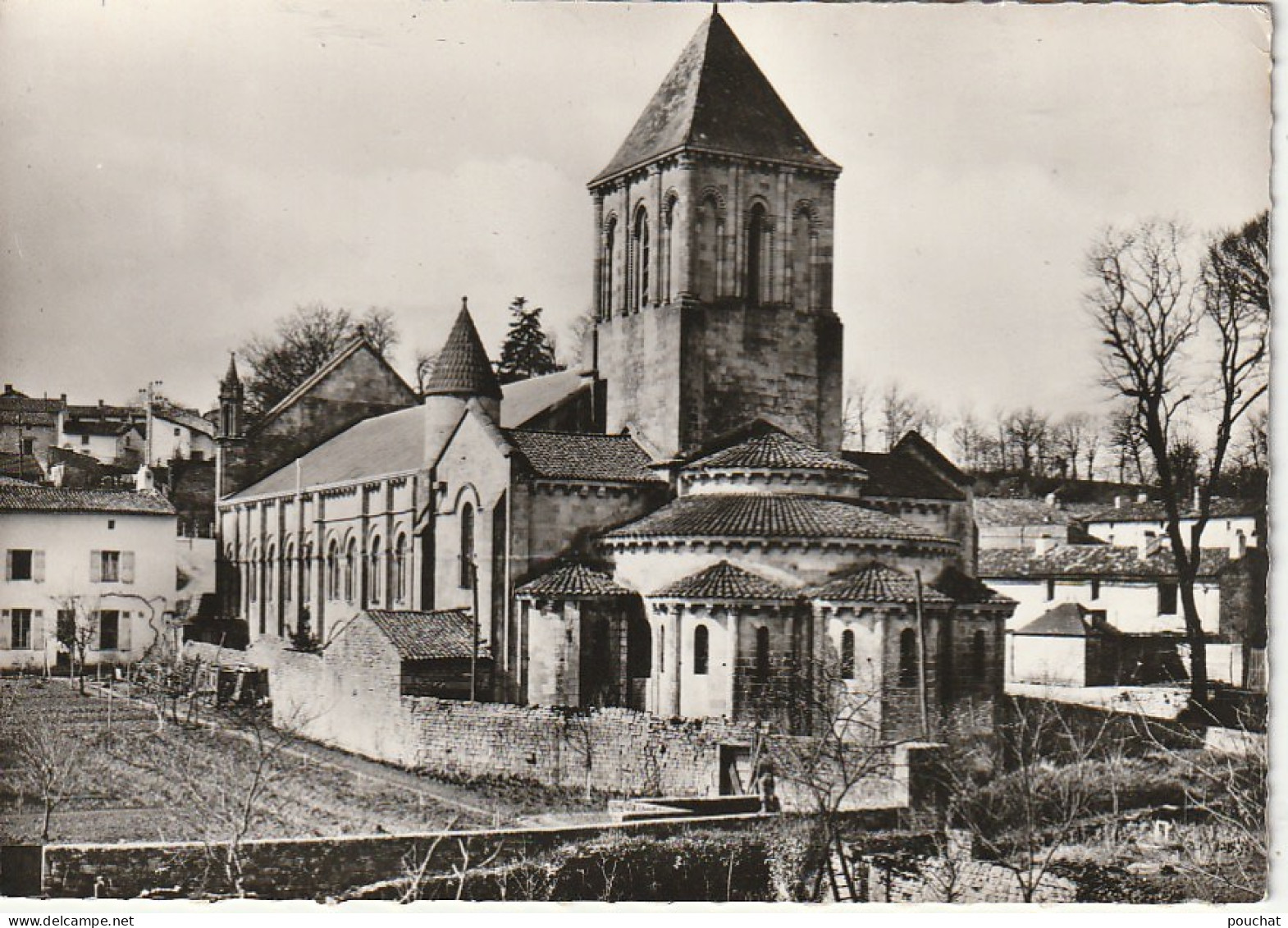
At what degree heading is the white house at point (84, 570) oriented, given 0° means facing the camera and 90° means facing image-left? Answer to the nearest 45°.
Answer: approximately 0°

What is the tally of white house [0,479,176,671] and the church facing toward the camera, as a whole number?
1

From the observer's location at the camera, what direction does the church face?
facing away from the viewer and to the left of the viewer

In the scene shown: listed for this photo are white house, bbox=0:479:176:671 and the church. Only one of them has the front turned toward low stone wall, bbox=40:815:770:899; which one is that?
the white house

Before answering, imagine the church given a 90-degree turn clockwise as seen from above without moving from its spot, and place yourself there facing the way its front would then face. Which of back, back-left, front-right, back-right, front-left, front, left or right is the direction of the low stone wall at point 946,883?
back-right
